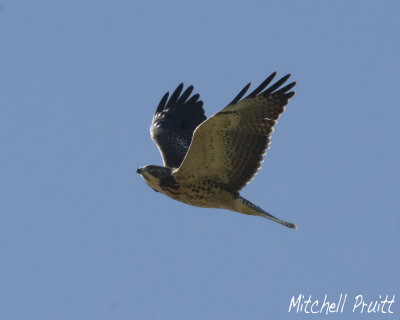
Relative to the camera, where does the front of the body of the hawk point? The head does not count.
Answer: to the viewer's left
